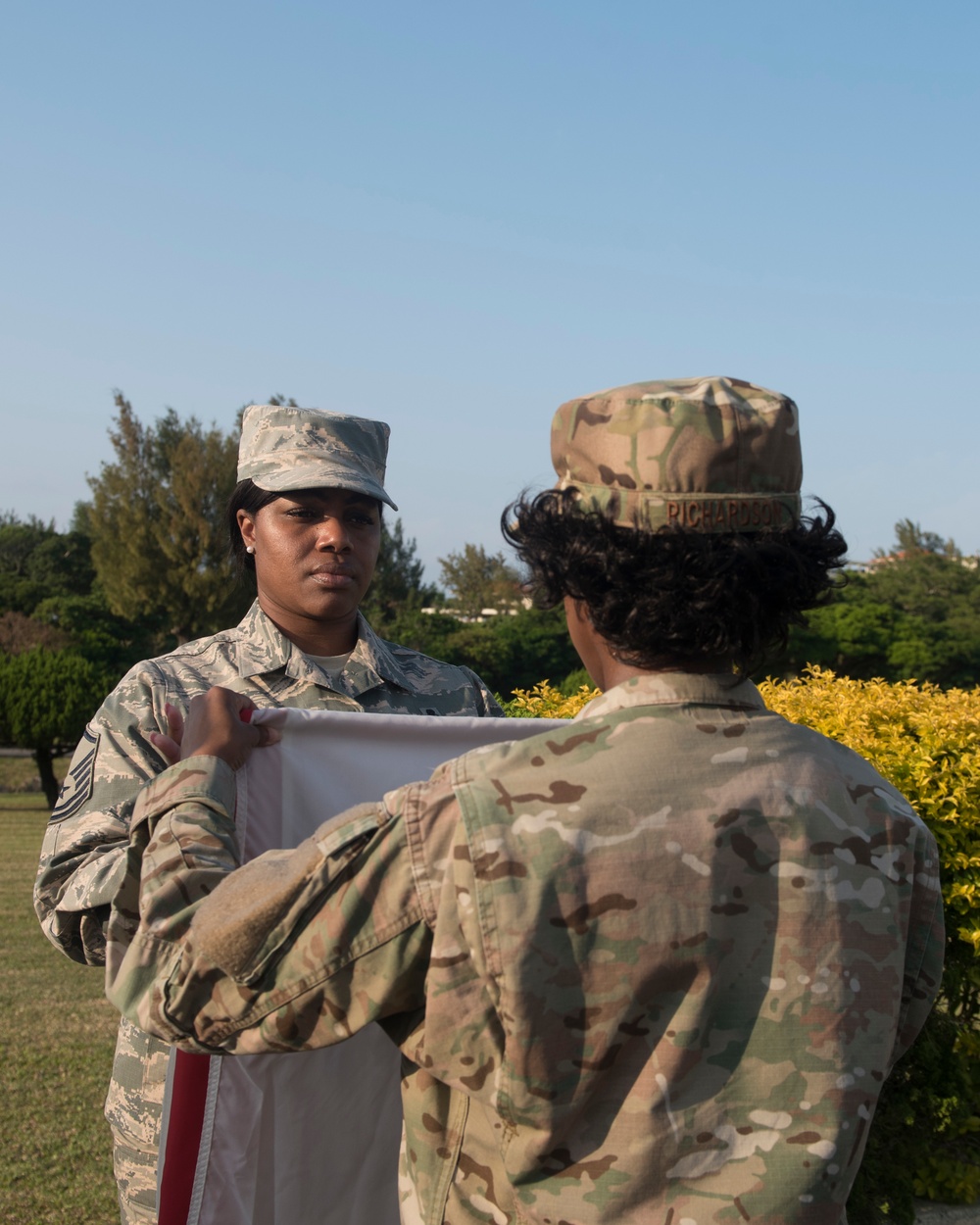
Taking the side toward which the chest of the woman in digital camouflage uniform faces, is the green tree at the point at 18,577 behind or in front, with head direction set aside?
behind

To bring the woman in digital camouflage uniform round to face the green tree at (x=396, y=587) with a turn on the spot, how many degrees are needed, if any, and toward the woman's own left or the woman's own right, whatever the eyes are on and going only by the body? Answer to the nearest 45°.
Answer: approximately 135° to the woman's own left

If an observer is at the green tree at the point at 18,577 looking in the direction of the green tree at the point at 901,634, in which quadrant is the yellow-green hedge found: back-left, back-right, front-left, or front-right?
front-right

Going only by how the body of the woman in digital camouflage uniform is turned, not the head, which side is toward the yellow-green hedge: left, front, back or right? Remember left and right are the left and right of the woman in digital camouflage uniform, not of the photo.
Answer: left

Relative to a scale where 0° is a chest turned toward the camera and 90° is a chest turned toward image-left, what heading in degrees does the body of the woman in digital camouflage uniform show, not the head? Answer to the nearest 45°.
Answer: approximately 315°

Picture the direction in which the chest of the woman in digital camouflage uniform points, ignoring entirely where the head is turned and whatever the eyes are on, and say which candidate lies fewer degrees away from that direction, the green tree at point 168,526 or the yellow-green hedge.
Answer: the yellow-green hedge

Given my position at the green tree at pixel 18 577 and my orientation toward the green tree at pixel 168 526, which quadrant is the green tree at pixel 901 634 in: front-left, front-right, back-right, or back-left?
front-left

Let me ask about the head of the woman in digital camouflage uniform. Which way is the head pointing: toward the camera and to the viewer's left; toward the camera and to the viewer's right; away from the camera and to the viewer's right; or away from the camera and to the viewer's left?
toward the camera and to the viewer's right

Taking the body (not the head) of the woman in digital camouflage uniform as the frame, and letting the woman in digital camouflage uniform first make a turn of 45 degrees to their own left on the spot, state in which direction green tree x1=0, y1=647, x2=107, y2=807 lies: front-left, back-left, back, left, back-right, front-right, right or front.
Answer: left

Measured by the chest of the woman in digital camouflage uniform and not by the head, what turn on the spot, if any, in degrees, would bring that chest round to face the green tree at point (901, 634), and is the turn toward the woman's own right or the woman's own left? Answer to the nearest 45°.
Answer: approximately 90° to the woman's own left

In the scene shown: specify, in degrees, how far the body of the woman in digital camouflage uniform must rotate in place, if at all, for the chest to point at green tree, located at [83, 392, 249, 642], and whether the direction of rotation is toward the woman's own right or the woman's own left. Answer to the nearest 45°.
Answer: approximately 135° to the woman's own left
